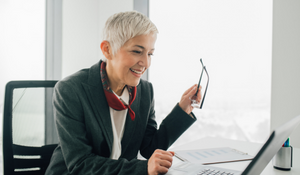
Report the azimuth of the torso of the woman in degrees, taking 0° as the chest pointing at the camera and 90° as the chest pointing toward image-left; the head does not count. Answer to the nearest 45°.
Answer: approximately 315°
